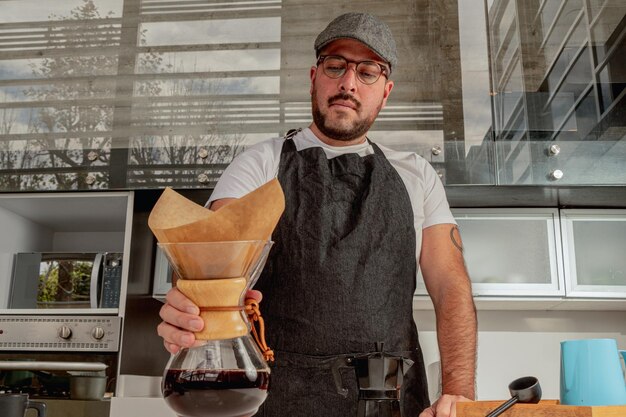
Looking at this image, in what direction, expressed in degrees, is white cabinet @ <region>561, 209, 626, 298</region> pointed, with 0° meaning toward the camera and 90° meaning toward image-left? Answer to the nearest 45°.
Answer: approximately 0°

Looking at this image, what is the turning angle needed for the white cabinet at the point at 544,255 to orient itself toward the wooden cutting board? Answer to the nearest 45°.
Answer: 0° — it already faces it

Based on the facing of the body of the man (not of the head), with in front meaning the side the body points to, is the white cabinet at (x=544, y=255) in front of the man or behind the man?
behind

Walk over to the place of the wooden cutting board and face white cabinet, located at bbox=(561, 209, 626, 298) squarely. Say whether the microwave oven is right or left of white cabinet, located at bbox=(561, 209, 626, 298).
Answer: left

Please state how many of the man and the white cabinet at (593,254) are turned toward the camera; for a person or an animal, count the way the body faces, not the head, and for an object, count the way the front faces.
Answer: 2

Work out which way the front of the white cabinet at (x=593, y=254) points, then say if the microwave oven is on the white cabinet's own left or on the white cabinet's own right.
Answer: on the white cabinet's own right

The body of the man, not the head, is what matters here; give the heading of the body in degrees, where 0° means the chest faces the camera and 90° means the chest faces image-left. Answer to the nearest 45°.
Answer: approximately 0°

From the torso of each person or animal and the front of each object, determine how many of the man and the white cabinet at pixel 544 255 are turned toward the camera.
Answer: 2

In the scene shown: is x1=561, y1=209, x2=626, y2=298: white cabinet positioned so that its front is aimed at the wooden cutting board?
yes
